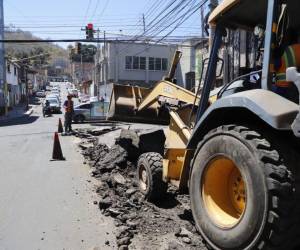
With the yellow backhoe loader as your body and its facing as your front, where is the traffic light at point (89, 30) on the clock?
The traffic light is roughly at 1 o'clock from the yellow backhoe loader.

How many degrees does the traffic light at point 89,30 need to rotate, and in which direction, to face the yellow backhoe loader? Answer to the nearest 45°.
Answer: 0° — it already faces it

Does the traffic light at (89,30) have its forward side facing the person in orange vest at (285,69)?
yes

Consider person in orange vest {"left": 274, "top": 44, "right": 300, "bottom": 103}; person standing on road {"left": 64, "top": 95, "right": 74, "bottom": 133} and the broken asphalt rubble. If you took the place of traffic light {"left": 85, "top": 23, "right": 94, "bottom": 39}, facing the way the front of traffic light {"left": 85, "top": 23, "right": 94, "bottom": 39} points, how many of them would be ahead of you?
3

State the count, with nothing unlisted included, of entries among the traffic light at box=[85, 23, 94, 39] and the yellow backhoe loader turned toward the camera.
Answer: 1

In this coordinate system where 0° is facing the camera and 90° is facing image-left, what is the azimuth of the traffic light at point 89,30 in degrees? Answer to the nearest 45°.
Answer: approximately 0°

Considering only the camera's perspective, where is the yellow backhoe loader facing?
facing away from the viewer and to the left of the viewer

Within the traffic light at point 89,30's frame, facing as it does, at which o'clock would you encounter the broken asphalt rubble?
The broken asphalt rubble is roughly at 12 o'clock from the traffic light.

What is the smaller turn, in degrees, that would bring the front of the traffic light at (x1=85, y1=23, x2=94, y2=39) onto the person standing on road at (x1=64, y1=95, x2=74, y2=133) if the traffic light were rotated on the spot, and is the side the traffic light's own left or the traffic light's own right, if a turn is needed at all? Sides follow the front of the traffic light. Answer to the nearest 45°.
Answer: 0° — it already faces them
